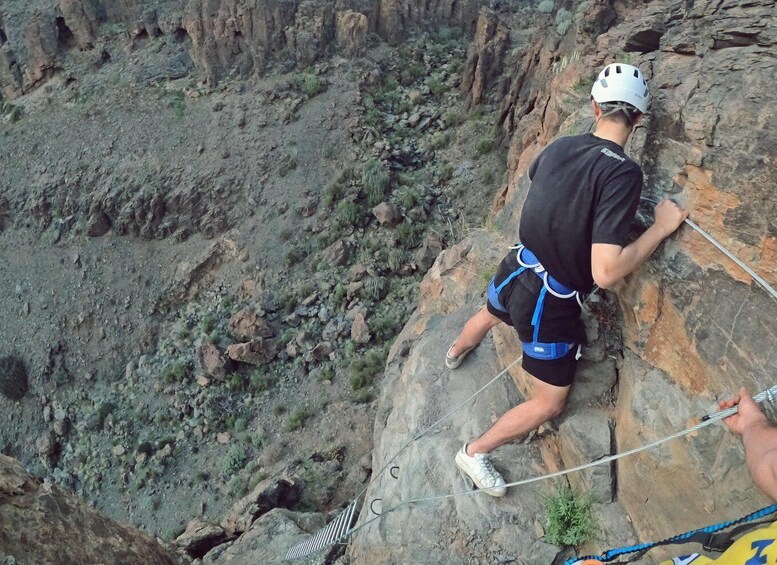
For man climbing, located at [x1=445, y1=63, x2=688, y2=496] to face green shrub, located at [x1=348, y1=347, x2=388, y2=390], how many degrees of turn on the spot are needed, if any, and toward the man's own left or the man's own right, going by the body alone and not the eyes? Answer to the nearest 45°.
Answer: approximately 90° to the man's own left

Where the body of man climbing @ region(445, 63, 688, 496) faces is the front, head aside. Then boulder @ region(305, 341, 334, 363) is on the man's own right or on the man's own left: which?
on the man's own left

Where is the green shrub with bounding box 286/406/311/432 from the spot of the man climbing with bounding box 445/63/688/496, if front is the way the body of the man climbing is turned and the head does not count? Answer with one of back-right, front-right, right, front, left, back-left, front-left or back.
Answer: left

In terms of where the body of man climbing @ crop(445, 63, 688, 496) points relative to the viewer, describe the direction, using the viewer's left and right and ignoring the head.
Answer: facing away from the viewer and to the right of the viewer

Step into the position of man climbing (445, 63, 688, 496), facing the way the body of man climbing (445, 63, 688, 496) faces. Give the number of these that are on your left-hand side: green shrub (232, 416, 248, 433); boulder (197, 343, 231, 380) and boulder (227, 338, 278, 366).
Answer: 3

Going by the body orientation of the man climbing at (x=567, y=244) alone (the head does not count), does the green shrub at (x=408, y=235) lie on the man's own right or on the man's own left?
on the man's own left

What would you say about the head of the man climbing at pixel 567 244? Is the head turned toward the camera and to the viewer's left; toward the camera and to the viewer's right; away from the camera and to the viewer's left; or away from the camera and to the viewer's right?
away from the camera and to the viewer's right

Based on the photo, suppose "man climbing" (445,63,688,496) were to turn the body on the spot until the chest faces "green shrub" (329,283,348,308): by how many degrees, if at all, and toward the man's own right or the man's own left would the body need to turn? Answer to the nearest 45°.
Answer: approximately 90° to the man's own left

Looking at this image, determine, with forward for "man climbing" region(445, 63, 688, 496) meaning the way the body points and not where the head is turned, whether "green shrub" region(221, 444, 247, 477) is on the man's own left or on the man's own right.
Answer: on the man's own left
